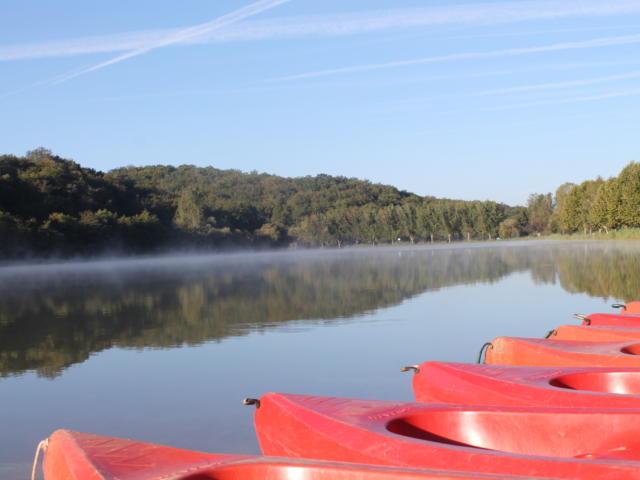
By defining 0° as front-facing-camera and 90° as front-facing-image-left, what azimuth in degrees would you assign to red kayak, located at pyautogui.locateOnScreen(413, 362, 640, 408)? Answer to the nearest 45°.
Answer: approximately 90°

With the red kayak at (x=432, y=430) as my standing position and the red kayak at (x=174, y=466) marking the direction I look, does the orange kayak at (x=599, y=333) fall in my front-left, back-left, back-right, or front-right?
back-right

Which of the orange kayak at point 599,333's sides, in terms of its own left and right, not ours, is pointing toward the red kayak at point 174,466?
left

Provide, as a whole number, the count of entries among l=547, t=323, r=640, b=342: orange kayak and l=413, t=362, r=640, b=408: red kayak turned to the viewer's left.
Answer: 2

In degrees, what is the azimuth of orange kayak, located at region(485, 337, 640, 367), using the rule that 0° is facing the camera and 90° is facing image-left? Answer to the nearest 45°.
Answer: approximately 90°

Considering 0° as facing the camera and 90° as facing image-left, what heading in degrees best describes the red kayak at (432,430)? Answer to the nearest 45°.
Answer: approximately 90°

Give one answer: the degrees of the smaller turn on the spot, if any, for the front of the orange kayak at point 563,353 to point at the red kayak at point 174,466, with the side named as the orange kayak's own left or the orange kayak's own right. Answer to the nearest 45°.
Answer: approximately 90° to the orange kayak's own left

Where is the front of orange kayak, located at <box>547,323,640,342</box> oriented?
to the viewer's left

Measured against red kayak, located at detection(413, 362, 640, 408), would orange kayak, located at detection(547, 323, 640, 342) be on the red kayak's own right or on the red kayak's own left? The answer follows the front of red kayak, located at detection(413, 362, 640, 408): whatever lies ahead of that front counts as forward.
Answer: on the red kayak's own right

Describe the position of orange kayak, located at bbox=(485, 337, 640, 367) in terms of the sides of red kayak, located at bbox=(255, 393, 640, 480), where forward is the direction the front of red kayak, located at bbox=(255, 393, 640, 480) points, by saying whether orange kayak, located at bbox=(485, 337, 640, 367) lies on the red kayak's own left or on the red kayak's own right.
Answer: on the red kayak's own right

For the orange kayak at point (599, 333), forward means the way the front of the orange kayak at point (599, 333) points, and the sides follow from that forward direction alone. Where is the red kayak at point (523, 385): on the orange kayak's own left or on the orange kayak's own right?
on the orange kayak's own left

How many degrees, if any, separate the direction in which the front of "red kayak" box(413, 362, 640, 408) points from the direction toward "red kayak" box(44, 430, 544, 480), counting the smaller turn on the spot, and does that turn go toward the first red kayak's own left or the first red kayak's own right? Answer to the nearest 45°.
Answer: approximately 45° to the first red kayak's own left
